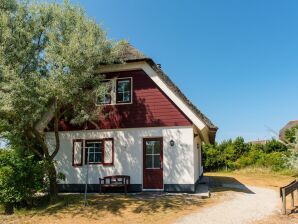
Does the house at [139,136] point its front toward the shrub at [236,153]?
no

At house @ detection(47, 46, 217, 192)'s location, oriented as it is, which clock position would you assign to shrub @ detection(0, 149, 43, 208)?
The shrub is roughly at 2 o'clock from the house.

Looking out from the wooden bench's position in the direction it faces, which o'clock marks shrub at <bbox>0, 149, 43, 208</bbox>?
The shrub is roughly at 2 o'clock from the wooden bench.

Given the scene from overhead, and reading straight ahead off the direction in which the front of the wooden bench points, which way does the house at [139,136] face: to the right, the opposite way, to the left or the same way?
the same way

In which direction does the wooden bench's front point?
toward the camera

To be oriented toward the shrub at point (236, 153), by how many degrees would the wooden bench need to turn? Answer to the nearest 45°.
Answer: approximately 135° to its left

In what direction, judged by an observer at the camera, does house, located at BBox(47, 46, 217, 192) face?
facing the viewer
